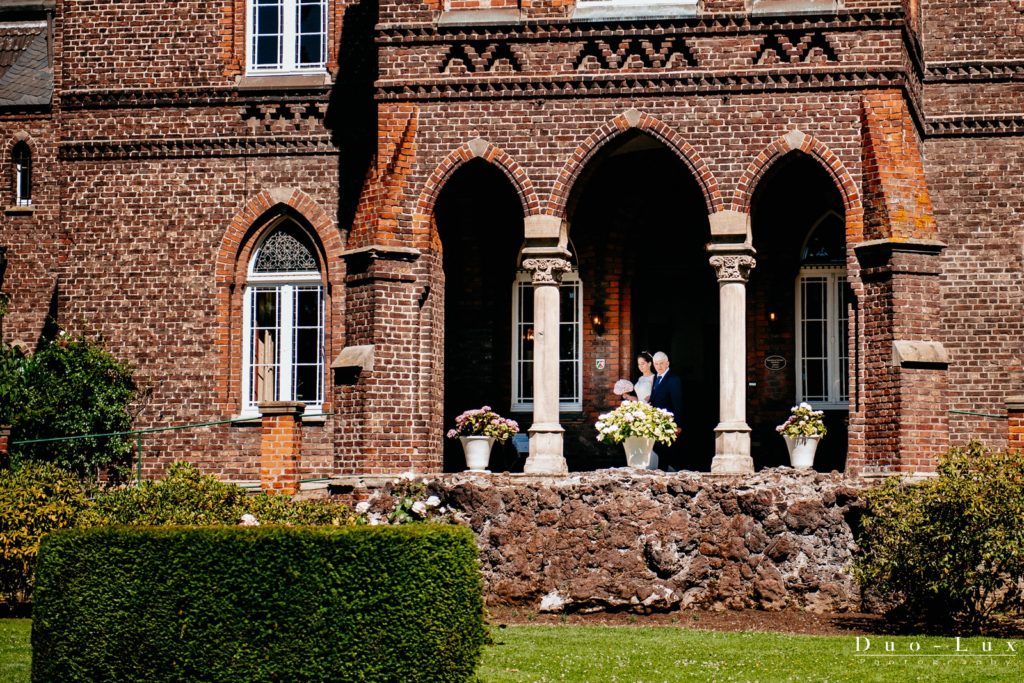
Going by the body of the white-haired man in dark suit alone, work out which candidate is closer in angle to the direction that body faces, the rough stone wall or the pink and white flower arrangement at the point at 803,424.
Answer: the rough stone wall

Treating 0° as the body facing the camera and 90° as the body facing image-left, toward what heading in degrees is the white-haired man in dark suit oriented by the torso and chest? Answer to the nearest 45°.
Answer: approximately 45°

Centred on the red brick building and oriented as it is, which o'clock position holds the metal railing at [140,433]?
The metal railing is roughly at 3 o'clock from the red brick building.

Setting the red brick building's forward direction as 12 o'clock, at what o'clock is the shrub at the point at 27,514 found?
The shrub is roughly at 2 o'clock from the red brick building.

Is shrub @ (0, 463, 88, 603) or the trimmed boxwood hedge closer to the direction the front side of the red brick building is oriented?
the trimmed boxwood hedge

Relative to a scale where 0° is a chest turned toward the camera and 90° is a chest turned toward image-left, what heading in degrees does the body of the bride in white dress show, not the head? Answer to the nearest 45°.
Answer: approximately 45°

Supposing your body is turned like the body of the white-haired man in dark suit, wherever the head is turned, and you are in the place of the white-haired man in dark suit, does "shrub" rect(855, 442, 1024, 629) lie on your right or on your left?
on your left

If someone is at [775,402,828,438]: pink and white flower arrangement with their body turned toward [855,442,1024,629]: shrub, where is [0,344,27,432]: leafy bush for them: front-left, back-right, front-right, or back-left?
back-right
